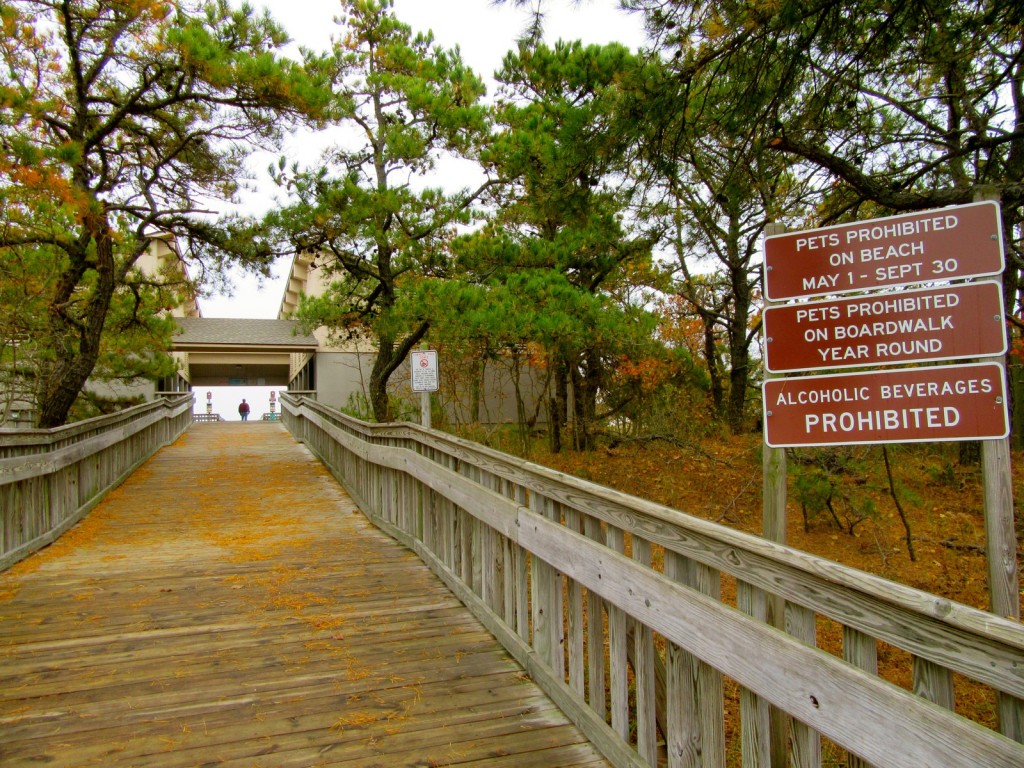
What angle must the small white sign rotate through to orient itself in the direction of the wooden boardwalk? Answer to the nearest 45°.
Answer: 0° — it already faces it

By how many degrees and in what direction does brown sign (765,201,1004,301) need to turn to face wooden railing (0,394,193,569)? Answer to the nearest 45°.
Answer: approximately 90° to its right

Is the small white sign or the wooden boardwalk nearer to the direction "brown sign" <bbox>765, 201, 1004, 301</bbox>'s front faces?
the wooden boardwalk

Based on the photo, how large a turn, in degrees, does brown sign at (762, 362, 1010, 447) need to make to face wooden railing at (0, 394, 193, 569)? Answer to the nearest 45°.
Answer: approximately 90° to its right

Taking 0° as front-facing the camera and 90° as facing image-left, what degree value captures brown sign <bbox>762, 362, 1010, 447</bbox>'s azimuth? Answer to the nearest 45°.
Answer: approximately 0°

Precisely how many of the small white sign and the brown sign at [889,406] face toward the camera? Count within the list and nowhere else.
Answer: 2

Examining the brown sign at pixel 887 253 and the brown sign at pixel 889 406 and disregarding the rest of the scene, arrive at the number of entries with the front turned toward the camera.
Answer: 2

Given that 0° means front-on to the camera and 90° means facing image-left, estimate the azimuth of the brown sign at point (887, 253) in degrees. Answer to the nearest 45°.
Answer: approximately 0°

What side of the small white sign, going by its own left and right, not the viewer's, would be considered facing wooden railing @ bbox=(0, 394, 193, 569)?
right
